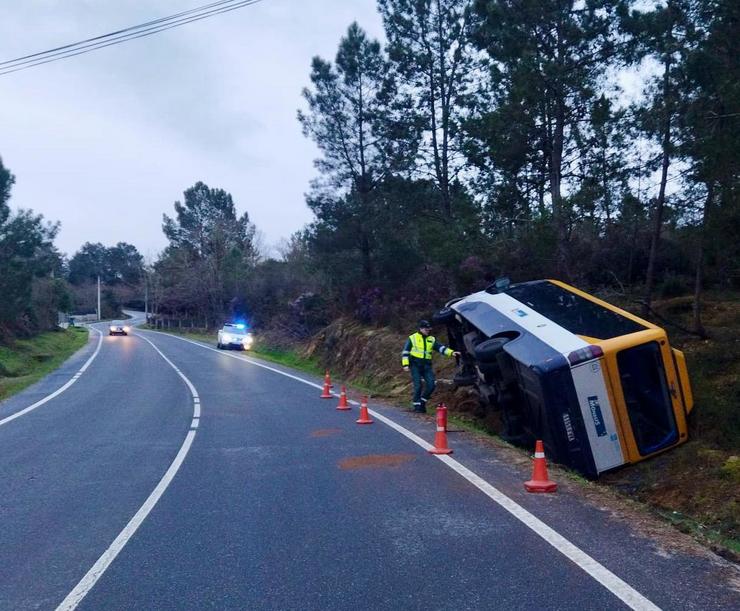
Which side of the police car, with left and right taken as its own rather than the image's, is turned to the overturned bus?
front

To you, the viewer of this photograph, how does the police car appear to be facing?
facing the viewer

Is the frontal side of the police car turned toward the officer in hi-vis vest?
yes

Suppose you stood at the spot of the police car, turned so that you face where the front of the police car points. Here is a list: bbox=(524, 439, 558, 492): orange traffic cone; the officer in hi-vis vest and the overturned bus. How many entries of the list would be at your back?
0

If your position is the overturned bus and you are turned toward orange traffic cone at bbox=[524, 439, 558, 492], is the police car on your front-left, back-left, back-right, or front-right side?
back-right

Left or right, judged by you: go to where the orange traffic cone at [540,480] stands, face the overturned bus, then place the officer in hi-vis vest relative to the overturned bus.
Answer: left

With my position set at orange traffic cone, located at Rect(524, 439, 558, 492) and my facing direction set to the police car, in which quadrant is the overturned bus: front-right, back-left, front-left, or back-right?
front-right

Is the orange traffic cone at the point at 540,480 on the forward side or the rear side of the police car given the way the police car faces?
on the forward side
